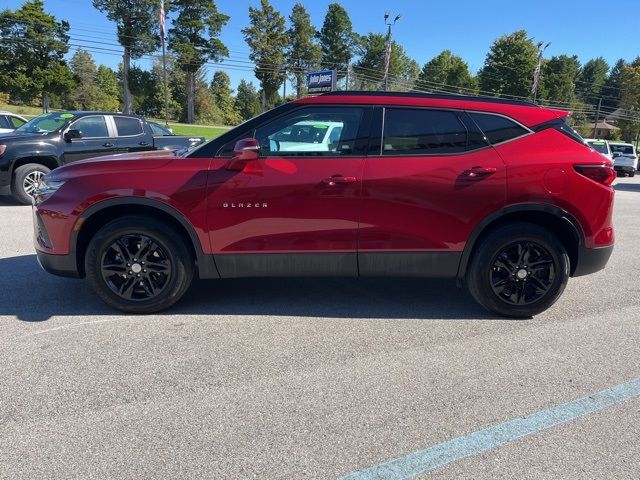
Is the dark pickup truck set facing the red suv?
no

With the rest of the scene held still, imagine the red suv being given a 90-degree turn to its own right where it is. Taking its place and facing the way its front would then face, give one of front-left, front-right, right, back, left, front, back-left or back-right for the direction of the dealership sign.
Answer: front

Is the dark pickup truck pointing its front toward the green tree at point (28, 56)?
no

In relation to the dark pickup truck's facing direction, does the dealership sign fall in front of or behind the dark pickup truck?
behind

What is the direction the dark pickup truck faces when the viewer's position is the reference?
facing the viewer and to the left of the viewer

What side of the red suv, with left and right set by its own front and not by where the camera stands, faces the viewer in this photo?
left

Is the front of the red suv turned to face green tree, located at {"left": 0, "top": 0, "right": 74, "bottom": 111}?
no

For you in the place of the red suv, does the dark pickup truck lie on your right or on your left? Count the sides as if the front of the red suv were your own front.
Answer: on your right

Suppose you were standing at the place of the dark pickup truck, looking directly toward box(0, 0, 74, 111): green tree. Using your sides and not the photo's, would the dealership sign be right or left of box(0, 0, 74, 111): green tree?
right
